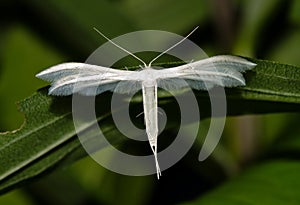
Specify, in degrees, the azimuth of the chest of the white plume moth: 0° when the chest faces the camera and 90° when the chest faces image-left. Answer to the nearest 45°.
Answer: approximately 180°
